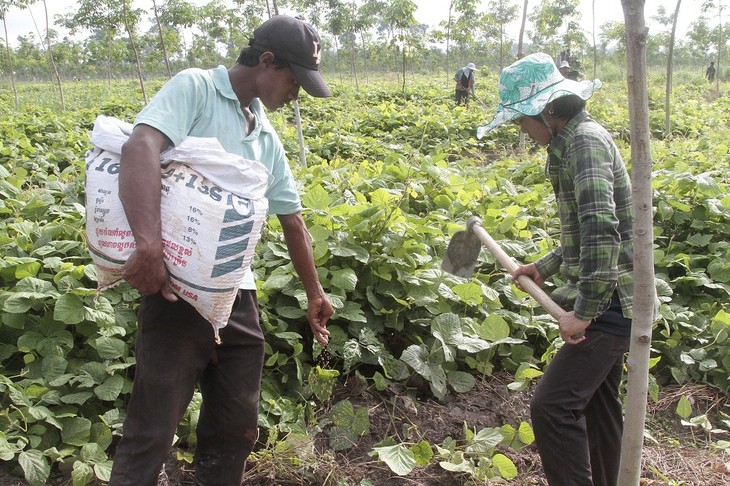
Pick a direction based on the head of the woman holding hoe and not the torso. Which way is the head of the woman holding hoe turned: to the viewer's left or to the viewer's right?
to the viewer's left

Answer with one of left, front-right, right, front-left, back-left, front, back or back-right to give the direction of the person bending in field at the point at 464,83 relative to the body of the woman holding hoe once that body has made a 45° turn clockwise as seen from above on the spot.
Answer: front-right

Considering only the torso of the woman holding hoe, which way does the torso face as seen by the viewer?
to the viewer's left
